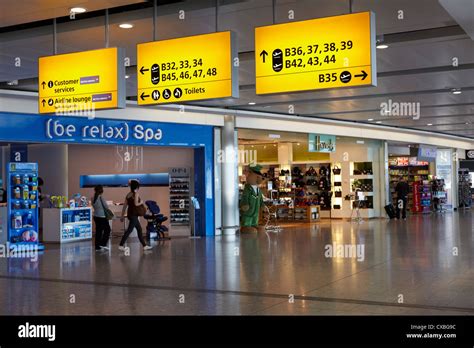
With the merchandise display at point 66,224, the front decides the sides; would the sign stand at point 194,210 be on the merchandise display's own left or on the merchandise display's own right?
on the merchandise display's own left

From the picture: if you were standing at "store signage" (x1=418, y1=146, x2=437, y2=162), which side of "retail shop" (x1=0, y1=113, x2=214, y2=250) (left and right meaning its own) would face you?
left

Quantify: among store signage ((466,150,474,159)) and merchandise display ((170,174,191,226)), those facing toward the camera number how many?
2

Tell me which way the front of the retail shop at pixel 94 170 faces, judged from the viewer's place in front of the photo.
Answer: facing the viewer and to the right of the viewer

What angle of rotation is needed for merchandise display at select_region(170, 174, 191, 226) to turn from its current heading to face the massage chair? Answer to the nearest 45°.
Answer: approximately 45° to its right

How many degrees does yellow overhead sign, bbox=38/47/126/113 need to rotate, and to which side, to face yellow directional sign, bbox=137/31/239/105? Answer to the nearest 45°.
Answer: approximately 90° to its left

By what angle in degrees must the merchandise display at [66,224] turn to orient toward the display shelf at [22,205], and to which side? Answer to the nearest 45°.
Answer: approximately 90° to its right

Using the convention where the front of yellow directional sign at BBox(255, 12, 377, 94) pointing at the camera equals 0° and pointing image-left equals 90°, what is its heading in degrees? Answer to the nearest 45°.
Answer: approximately 45°

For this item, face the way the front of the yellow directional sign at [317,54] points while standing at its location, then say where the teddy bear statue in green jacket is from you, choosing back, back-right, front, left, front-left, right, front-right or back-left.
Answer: back-right

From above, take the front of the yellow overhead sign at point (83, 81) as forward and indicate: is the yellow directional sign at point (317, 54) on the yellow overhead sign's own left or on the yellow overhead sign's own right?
on the yellow overhead sign's own left
